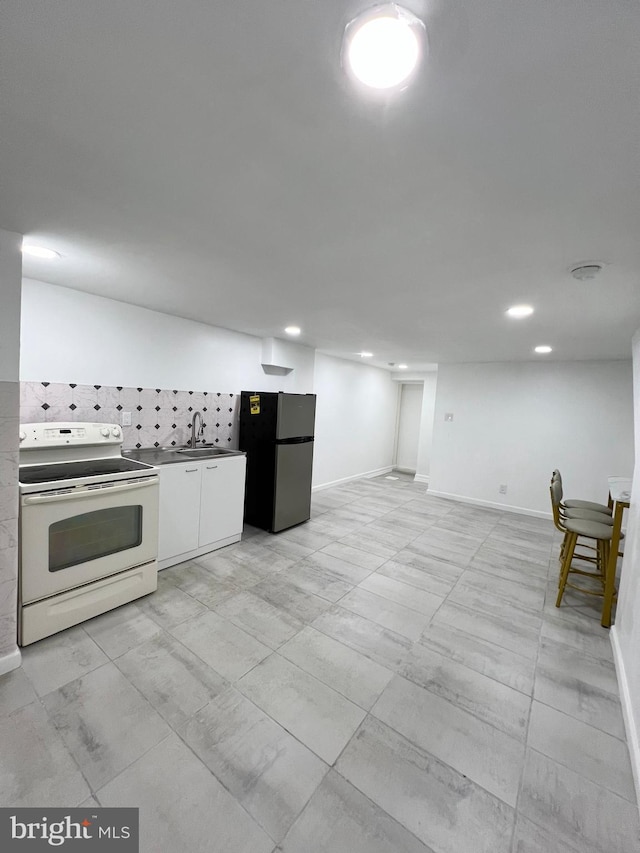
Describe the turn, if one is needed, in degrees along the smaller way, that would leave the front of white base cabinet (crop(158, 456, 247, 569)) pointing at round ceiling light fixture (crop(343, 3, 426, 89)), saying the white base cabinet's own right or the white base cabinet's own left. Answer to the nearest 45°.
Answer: approximately 45° to the white base cabinet's own right

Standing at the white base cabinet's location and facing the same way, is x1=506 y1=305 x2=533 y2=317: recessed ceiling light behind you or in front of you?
in front

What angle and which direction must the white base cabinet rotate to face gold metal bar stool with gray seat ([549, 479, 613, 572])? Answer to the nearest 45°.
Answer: approximately 45° to its left

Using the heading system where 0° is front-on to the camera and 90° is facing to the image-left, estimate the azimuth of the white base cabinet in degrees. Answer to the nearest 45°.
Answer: approximately 315°

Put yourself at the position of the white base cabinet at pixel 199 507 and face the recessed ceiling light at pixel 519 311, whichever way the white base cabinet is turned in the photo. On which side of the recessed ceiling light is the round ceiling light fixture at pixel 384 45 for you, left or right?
right

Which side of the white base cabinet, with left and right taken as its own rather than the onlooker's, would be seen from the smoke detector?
front

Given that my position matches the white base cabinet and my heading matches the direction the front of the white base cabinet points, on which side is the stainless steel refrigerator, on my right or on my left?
on my left

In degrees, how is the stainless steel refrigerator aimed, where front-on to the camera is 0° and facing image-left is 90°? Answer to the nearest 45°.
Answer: approximately 315°

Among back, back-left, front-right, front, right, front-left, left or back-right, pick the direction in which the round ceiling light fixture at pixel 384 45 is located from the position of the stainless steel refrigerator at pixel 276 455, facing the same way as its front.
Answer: front-right

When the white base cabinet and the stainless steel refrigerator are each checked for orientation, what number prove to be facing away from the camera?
0

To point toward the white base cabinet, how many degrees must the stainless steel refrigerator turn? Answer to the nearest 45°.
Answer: approximately 90° to its right
